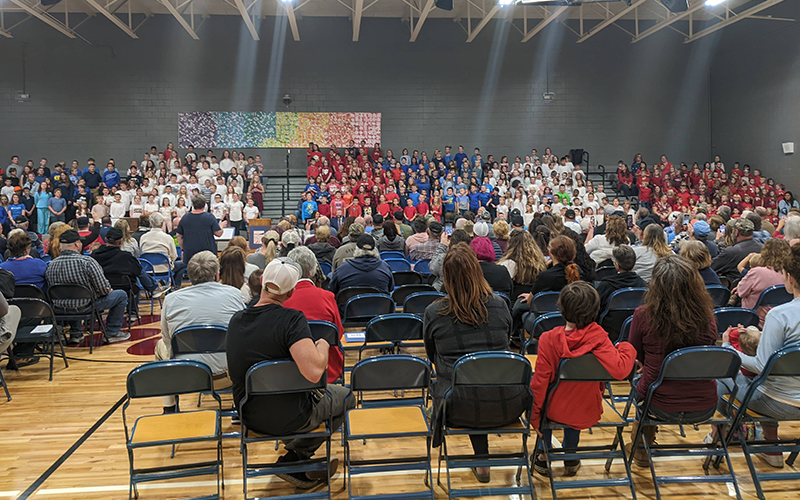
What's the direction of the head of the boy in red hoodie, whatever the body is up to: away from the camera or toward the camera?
away from the camera

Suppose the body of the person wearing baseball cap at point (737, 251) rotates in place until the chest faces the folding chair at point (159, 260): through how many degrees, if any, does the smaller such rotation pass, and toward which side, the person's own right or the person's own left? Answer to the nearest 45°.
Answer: approximately 45° to the person's own left

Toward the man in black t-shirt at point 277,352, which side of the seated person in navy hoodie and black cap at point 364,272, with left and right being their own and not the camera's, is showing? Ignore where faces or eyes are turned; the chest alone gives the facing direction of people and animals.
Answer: back

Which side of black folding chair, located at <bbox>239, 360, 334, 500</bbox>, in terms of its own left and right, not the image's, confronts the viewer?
back

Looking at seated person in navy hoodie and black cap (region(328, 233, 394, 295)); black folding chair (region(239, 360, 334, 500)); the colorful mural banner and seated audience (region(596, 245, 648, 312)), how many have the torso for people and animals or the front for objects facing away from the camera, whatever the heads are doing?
3

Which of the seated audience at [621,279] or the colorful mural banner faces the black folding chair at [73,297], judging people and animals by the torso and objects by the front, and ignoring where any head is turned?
the colorful mural banner

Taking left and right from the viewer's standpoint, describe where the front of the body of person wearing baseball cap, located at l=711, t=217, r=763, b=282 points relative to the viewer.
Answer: facing away from the viewer and to the left of the viewer

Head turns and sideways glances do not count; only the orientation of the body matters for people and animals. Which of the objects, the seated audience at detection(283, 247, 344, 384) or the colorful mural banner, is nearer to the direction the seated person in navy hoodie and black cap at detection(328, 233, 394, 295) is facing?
the colorful mural banner

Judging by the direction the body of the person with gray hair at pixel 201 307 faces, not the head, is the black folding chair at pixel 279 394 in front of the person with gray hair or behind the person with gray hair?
behind

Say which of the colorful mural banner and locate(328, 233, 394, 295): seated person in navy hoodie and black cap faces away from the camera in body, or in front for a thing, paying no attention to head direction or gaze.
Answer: the seated person in navy hoodie and black cap

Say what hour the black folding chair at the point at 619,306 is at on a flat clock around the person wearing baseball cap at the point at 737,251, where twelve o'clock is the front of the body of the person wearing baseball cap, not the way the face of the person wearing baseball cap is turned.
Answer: The black folding chair is roughly at 8 o'clock from the person wearing baseball cap.

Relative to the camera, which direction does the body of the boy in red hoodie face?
away from the camera

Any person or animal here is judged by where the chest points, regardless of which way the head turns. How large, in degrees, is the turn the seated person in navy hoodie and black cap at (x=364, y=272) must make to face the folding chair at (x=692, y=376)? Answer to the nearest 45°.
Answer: approximately 135° to their right

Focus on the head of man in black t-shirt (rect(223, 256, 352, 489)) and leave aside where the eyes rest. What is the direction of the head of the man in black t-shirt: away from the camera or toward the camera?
away from the camera

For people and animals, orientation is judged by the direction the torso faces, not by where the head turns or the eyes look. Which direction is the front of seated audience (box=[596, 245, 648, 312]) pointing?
away from the camera

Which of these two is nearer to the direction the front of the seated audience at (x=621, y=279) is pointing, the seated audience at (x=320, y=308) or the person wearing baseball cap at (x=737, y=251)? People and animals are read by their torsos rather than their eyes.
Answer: the person wearing baseball cap

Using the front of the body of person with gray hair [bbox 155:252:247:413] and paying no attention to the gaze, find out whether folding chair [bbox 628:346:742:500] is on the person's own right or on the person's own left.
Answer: on the person's own right

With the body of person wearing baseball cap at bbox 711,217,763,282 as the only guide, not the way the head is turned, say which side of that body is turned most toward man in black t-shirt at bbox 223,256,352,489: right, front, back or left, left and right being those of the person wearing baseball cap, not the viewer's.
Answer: left

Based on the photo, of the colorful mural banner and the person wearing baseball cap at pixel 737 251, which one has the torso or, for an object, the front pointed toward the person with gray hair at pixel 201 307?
the colorful mural banner
